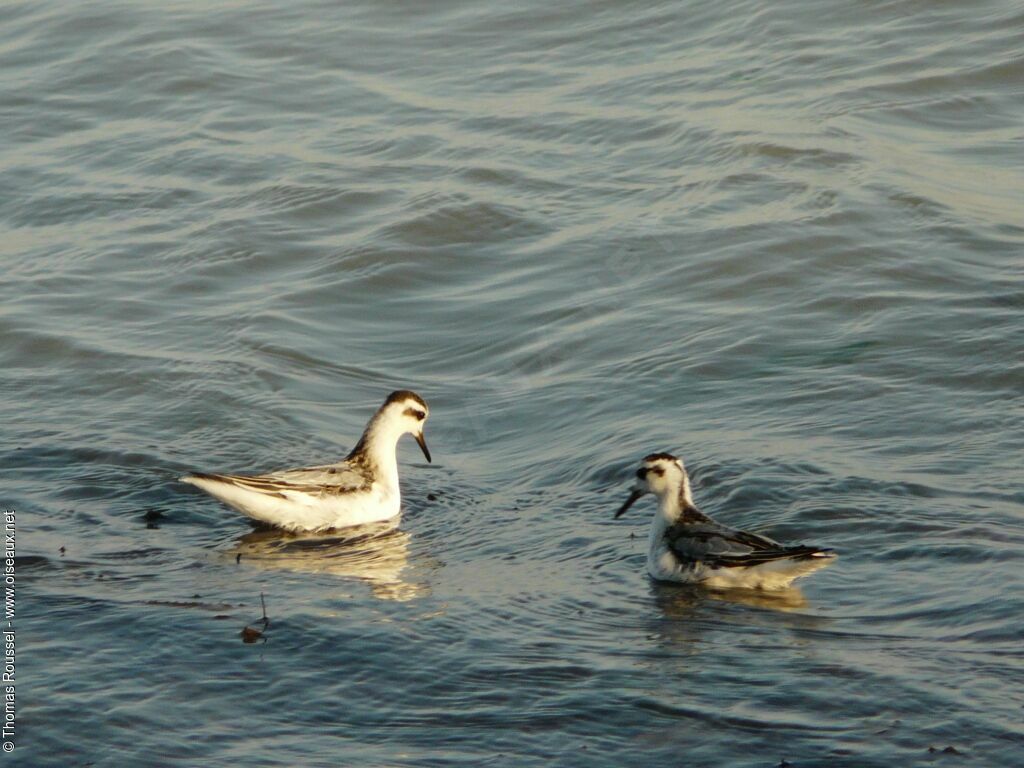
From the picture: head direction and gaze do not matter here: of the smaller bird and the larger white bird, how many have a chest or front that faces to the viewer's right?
1

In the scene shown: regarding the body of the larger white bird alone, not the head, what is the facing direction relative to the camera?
to the viewer's right

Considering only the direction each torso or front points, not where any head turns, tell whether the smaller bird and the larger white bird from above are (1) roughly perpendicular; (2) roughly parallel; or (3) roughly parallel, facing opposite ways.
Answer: roughly parallel, facing opposite ways

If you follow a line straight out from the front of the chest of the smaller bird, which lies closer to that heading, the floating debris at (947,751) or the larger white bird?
the larger white bird

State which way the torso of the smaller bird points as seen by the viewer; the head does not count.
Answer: to the viewer's left

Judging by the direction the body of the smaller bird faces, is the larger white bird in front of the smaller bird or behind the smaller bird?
in front

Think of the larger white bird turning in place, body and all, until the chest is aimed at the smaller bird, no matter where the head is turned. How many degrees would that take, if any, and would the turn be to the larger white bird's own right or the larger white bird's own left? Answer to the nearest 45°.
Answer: approximately 45° to the larger white bird's own right

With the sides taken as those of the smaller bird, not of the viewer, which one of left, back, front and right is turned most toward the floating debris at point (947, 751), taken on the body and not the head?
left

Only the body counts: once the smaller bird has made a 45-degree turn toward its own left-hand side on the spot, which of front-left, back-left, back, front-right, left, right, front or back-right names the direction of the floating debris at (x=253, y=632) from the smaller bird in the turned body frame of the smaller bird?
front

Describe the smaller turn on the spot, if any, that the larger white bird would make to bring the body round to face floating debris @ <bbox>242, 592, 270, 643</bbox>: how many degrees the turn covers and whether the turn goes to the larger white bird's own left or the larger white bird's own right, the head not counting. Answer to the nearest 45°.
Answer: approximately 90° to the larger white bird's own right

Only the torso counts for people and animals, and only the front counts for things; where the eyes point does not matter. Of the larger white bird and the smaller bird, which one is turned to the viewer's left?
the smaller bird
